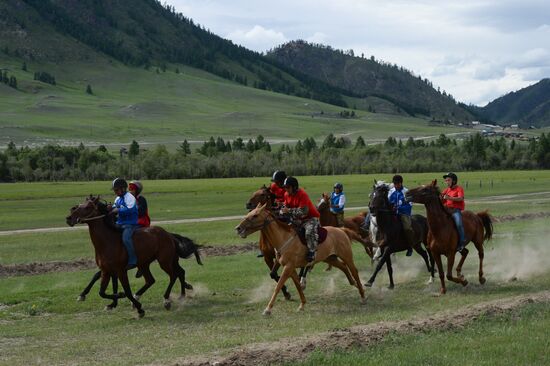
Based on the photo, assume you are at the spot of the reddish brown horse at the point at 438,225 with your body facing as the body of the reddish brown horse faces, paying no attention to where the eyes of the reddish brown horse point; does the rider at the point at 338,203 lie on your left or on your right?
on your right

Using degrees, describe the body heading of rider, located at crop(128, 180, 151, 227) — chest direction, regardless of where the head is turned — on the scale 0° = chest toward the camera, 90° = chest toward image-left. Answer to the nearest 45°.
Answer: approximately 90°

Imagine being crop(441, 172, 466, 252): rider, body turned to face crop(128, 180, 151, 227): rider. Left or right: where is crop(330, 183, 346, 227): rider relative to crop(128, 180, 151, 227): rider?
right

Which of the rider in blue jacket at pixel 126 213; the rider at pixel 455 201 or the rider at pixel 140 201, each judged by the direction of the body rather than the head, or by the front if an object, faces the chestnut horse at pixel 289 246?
the rider at pixel 455 201

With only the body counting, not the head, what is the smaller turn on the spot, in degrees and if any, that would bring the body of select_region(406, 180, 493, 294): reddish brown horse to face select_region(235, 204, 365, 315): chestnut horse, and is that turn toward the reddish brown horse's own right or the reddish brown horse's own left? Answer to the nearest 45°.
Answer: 0° — it already faces it

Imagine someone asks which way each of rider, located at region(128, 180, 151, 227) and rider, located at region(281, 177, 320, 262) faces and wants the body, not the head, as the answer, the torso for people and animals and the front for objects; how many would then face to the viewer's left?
2

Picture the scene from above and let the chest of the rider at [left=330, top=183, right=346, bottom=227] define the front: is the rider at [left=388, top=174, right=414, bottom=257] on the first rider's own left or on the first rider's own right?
on the first rider's own left

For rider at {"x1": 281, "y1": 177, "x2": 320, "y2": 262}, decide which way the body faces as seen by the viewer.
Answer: to the viewer's left
